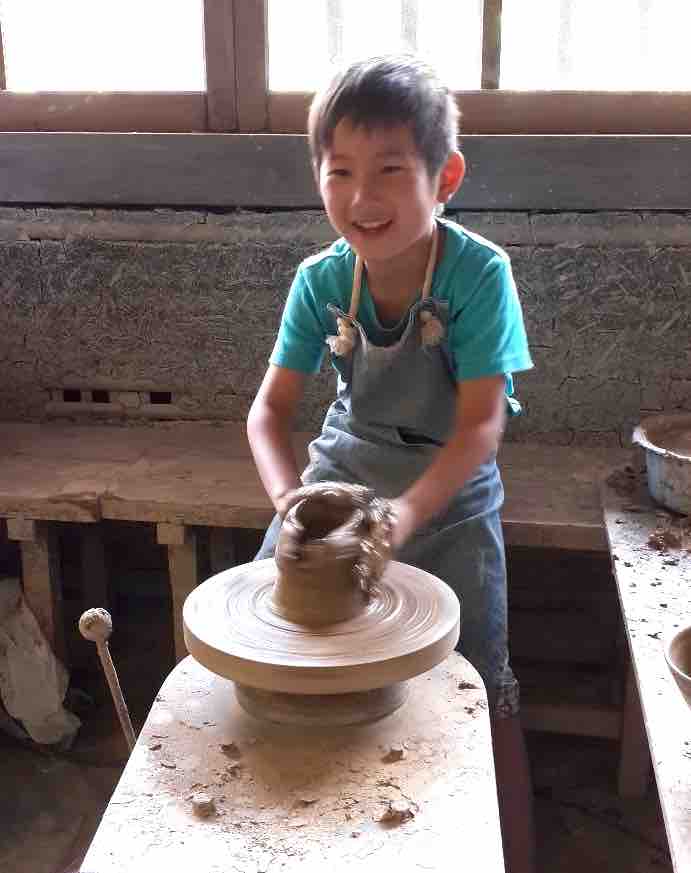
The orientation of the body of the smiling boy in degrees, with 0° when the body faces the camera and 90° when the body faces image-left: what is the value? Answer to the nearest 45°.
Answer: approximately 45°

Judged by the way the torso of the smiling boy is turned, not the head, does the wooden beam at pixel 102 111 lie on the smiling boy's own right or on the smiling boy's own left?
on the smiling boy's own right

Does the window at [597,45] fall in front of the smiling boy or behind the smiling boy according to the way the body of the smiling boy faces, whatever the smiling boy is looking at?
behind

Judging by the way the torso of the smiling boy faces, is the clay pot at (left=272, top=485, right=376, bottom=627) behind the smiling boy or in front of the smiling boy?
in front

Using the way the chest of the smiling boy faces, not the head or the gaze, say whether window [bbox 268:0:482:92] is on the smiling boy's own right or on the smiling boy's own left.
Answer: on the smiling boy's own right

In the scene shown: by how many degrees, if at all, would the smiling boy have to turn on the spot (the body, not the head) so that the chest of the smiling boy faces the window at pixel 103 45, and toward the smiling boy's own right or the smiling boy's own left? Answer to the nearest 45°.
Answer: approximately 90° to the smiling boy's own right

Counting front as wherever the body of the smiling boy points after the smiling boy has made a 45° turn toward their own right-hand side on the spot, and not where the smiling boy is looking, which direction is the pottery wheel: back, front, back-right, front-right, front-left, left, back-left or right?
left

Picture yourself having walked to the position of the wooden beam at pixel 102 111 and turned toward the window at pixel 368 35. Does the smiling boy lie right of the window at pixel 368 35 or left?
right
